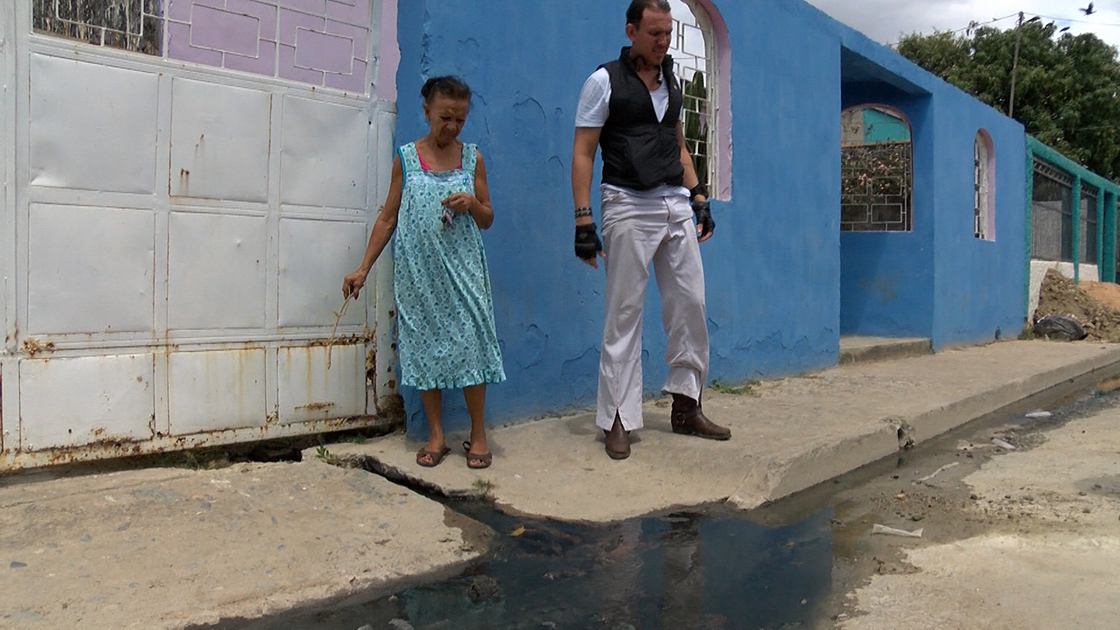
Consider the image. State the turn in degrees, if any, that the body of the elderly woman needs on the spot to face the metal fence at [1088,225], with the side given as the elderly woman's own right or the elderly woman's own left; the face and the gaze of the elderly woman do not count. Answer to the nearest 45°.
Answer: approximately 135° to the elderly woman's own left

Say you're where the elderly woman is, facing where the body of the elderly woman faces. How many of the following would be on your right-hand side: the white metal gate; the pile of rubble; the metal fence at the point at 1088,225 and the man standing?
1

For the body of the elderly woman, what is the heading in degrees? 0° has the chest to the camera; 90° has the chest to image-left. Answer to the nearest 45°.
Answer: approximately 0°

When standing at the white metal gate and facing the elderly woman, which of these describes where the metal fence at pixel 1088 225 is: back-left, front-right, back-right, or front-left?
front-left

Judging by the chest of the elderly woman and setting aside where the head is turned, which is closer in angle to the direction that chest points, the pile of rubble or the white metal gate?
the white metal gate

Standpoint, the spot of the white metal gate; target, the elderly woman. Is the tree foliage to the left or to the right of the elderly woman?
left

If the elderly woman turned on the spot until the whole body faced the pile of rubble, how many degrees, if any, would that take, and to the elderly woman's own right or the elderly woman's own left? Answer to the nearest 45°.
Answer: approximately 135° to the elderly woman's own left

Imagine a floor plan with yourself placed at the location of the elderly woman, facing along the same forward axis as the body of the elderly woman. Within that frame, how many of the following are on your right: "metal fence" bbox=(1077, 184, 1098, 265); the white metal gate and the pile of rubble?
1

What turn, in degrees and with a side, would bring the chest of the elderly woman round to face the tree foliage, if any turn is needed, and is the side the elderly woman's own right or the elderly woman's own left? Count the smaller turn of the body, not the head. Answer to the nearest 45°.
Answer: approximately 135° to the elderly woman's own left

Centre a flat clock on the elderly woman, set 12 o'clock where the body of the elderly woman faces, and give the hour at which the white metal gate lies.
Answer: The white metal gate is roughly at 3 o'clock from the elderly woman.
